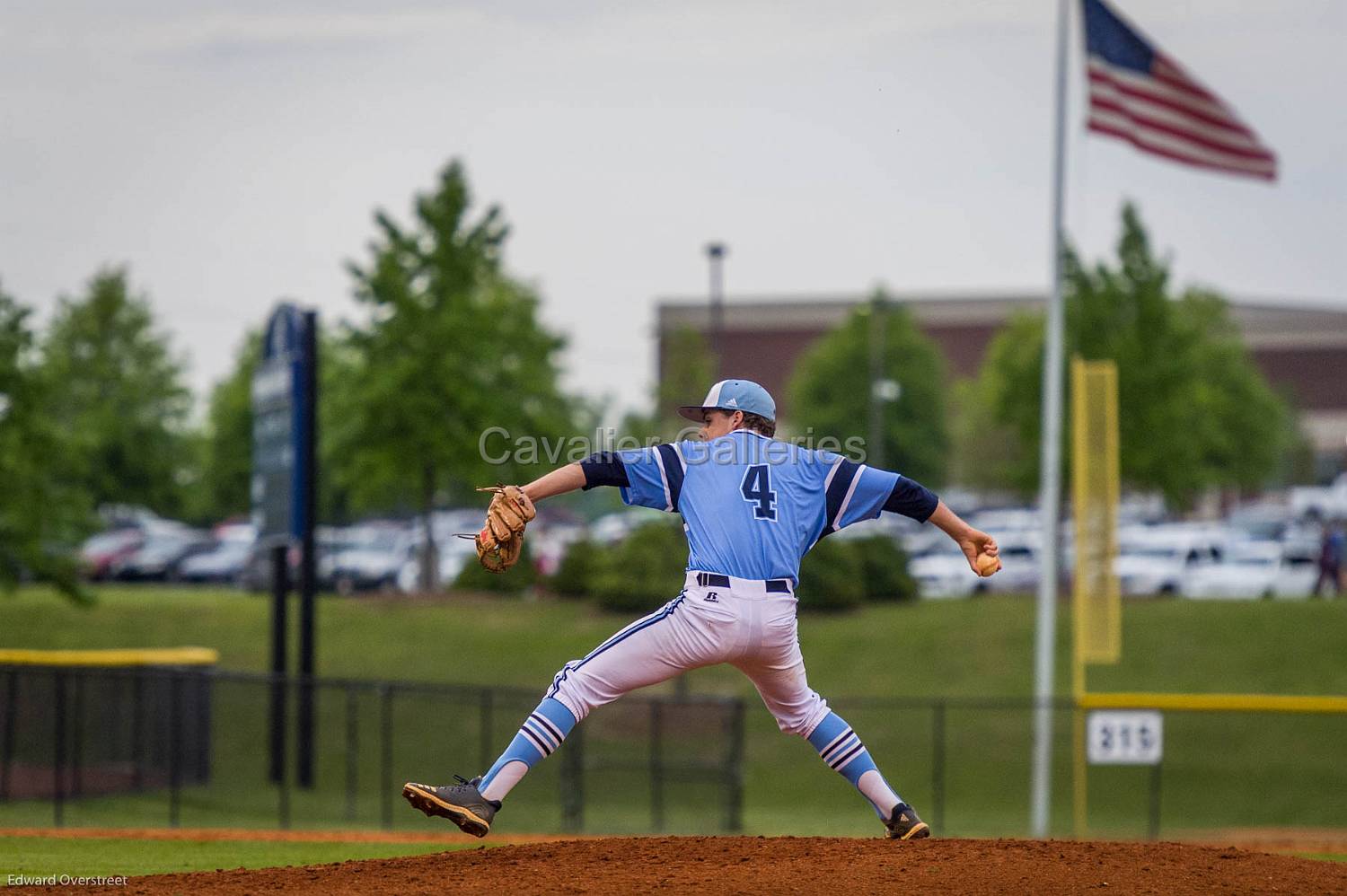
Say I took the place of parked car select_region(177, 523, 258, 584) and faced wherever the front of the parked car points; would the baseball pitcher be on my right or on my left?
on my left

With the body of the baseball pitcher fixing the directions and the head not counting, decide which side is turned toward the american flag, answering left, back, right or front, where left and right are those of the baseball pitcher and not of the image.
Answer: front

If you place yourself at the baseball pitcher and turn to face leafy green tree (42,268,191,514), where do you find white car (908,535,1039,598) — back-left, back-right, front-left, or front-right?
front-right

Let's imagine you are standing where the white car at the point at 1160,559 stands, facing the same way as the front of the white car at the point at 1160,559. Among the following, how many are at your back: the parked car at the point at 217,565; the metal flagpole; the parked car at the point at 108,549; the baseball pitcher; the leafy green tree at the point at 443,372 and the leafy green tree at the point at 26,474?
0

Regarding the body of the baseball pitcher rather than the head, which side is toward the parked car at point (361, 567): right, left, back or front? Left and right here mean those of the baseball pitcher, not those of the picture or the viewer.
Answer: front

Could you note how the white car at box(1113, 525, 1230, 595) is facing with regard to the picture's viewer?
facing the viewer and to the left of the viewer

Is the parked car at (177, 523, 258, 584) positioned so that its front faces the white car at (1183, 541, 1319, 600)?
no

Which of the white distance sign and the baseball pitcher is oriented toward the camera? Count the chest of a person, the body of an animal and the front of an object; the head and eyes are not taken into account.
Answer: the white distance sign

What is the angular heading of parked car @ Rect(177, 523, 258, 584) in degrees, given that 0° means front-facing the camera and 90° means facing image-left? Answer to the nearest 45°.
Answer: approximately 45°

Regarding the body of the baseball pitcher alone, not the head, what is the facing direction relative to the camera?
away from the camera

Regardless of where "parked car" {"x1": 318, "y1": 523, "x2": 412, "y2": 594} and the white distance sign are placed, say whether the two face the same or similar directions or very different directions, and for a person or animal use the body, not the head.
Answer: same or similar directions

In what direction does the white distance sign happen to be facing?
toward the camera

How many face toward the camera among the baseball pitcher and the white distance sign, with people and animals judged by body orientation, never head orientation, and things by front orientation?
1
